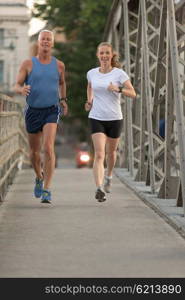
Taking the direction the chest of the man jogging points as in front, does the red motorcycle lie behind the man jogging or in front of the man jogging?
behind

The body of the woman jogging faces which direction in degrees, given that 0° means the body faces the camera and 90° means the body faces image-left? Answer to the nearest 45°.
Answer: approximately 0°

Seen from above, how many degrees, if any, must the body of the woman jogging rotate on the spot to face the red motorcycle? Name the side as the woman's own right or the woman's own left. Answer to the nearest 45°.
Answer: approximately 180°

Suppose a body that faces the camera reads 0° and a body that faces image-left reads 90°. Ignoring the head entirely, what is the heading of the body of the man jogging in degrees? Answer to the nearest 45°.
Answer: approximately 0°

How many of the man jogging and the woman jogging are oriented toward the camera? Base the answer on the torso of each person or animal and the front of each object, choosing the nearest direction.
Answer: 2
